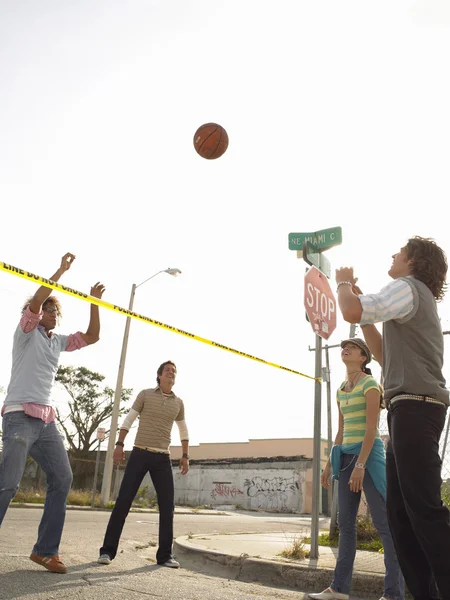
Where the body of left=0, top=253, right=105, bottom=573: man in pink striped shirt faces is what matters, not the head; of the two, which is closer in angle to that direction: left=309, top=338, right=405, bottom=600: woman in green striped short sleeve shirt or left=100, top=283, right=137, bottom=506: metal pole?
the woman in green striped short sleeve shirt

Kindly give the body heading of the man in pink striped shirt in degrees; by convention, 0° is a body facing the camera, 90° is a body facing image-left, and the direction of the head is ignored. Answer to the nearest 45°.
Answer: approximately 315°

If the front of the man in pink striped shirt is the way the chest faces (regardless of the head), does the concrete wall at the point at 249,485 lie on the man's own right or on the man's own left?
on the man's own left

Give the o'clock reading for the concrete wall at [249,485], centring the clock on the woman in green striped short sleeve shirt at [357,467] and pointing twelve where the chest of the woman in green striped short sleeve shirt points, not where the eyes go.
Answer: The concrete wall is roughly at 4 o'clock from the woman in green striped short sleeve shirt.

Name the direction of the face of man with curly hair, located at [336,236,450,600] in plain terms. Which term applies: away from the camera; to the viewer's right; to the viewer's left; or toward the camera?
to the viewer's left

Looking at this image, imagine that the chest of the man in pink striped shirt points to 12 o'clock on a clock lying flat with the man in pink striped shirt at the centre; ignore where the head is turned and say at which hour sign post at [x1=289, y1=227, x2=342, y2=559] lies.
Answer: The sign post is roughly at 10 o'clock from the man in pink striped shirt.

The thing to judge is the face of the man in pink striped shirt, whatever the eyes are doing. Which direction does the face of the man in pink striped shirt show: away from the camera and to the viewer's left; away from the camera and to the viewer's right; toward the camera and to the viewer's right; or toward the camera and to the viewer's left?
toward the camera and to the viewer's right

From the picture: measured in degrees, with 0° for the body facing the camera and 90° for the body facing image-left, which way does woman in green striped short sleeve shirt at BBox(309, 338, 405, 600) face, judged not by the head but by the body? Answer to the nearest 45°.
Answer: approximately 45°

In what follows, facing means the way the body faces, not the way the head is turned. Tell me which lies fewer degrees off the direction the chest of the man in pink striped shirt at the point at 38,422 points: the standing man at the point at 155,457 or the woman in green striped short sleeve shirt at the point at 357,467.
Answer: the woman in green striped short sleeve shirt
